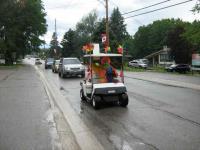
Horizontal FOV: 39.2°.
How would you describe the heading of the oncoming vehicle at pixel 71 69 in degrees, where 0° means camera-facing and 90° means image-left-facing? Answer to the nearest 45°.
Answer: approximately 315°

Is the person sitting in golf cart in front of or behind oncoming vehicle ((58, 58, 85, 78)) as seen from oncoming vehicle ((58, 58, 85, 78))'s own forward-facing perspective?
in front
